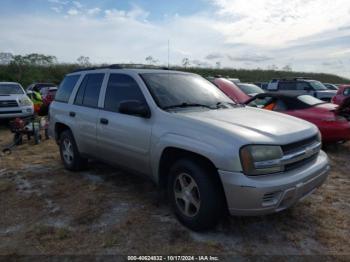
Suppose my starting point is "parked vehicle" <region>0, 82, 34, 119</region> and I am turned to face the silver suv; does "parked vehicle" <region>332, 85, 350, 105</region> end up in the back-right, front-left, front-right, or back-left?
front-left

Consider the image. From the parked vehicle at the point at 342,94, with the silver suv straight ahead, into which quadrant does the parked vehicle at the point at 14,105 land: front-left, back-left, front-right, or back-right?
front-right

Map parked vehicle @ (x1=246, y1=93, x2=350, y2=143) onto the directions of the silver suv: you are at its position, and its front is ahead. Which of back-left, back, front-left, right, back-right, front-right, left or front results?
left

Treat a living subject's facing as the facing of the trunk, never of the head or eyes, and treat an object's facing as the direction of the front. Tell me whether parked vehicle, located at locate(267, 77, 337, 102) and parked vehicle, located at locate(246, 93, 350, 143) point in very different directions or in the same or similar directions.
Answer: very different directions

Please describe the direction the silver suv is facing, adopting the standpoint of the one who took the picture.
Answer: facing the viewer and to the right of the viewer
